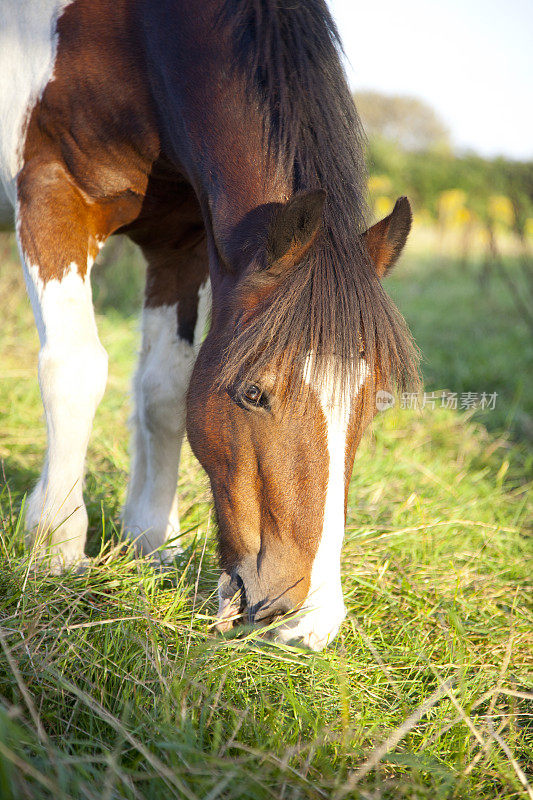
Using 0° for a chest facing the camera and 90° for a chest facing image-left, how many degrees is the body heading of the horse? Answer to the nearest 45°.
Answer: approximately 315°
